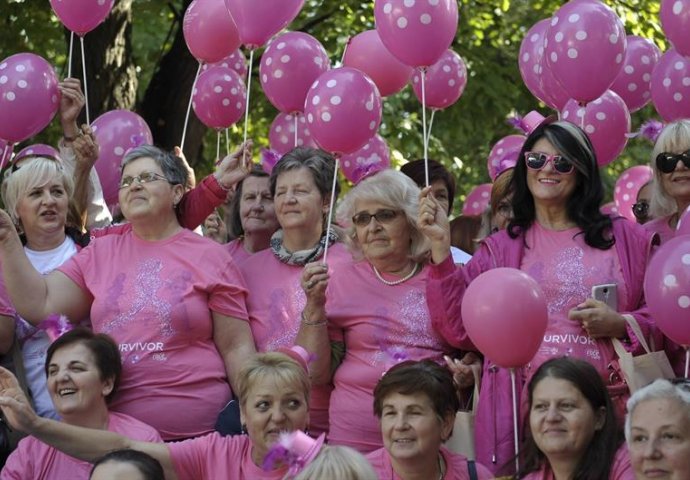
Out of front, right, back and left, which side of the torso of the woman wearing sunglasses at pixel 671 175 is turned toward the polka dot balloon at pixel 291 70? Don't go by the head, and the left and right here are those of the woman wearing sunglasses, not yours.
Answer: right

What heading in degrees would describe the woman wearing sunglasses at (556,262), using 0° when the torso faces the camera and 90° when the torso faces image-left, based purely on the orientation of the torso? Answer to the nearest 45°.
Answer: approximately 0°

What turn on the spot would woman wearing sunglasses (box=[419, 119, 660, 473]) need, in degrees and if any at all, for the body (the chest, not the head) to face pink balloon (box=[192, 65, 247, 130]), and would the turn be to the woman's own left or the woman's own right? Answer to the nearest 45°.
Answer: approximately 135° to the woman's own right

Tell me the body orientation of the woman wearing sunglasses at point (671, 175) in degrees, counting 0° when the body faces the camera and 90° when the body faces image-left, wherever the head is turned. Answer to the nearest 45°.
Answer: approximately 0°

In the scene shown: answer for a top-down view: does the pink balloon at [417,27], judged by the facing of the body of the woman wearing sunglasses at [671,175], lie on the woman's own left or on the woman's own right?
on the woman's own right

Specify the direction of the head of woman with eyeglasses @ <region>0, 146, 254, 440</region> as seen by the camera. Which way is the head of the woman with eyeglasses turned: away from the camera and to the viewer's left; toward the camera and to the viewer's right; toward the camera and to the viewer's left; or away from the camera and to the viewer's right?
toward the camera and to the viewer's left

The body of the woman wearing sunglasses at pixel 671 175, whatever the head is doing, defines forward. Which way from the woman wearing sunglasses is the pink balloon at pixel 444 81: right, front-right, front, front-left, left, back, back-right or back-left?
back-right

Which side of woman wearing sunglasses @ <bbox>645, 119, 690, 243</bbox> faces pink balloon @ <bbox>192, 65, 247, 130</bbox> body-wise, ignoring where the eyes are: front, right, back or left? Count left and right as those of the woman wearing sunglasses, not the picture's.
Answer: right

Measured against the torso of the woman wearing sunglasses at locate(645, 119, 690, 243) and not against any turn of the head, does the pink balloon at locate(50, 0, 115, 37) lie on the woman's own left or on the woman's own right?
on the woman's own right

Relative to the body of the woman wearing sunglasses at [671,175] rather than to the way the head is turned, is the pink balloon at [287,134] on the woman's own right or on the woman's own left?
on the woman's own right

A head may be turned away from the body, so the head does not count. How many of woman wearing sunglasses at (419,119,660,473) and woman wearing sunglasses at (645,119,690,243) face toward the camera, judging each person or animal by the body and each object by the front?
2
